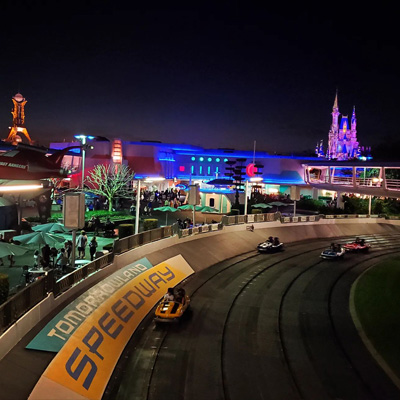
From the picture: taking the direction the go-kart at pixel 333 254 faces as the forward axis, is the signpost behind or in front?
in front

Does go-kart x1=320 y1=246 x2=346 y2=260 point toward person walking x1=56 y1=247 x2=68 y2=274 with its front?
yes

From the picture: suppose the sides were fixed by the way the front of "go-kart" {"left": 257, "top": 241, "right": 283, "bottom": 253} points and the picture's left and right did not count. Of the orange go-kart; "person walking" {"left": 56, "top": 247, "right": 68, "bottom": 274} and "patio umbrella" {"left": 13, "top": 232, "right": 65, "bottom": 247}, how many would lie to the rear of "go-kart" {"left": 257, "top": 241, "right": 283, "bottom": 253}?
0

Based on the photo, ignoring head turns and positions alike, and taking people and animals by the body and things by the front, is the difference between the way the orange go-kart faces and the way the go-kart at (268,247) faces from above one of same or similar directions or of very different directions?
same or similar directions

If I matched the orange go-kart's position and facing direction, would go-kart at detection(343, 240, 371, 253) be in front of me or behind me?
behind

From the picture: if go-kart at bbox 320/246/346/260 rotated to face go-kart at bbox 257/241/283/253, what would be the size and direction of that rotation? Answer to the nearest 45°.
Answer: approximately 45° to its right

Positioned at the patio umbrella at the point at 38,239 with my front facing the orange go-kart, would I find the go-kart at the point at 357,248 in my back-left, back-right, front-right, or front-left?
front-left

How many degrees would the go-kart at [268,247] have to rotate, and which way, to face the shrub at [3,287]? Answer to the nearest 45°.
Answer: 0° — it already faces it

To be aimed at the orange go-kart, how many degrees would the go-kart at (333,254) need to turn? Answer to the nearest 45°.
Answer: approximately 45° to its left

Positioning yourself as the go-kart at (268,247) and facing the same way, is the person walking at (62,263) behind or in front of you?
in front

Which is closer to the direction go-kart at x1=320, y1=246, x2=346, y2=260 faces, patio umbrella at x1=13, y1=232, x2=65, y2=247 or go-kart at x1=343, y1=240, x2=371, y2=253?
the patio umbrella

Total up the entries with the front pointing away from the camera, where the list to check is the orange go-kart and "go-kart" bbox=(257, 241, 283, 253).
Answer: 0

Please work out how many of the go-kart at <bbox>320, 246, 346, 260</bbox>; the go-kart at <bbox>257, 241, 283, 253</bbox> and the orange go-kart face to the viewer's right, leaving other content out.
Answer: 0

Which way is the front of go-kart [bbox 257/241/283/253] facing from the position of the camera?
facing the viewer and to the left of the viewer

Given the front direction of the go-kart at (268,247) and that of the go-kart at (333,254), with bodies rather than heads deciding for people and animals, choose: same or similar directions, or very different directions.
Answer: same or similar directions
